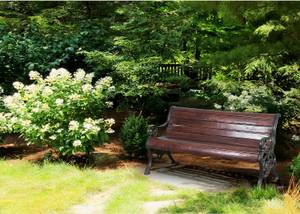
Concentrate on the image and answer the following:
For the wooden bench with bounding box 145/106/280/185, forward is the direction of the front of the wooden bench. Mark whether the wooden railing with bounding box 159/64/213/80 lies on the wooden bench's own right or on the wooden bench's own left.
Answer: on the wooden bench's own right

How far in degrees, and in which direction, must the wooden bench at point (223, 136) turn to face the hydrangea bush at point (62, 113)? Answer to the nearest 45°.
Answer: approximately 45° to its right

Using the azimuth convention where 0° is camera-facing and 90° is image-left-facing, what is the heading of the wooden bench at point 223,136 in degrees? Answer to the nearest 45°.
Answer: approximately 45°
